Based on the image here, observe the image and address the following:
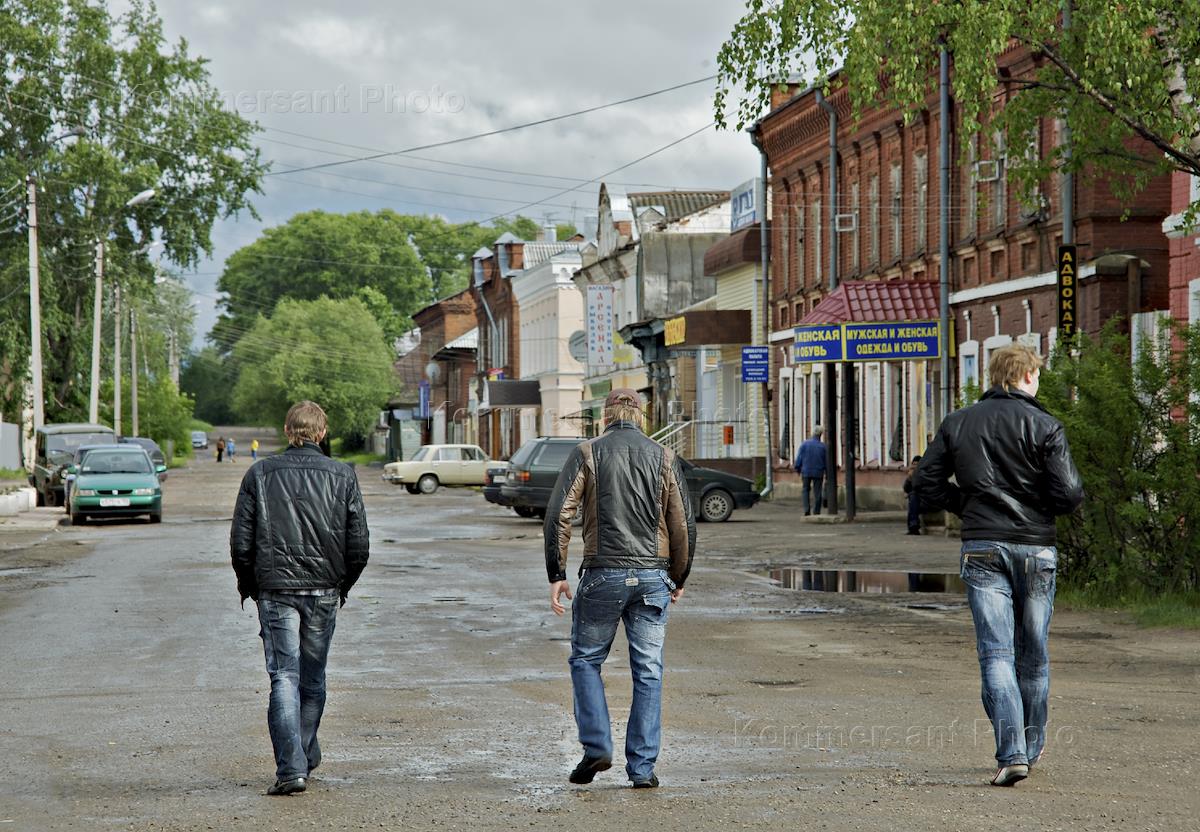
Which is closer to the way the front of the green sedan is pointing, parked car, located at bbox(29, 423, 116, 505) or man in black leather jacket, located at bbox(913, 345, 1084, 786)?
the man in black leather jacket

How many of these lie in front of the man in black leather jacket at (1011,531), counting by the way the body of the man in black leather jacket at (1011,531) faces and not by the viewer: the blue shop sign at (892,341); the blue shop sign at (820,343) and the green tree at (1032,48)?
3

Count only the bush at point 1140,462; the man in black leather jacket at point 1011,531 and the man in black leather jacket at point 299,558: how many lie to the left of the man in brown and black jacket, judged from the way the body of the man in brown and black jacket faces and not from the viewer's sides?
1

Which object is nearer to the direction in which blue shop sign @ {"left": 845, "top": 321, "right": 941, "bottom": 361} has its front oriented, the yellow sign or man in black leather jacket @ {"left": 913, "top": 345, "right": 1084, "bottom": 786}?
the man in black leather jacket

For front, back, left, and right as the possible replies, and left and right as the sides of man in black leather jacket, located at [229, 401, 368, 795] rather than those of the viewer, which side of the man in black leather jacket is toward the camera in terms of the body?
back

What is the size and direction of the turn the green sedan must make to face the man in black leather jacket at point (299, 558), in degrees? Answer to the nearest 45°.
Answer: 0° — it already faces them

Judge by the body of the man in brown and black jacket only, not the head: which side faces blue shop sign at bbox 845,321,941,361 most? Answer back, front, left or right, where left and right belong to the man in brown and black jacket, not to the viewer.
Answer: front

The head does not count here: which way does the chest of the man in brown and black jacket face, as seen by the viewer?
away from the camera

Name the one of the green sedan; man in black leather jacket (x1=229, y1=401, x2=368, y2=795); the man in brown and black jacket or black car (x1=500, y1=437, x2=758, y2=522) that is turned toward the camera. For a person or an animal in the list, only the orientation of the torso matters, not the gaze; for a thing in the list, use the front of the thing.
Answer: the green sedan

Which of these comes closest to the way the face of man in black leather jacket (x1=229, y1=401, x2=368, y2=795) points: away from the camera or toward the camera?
away from the camera

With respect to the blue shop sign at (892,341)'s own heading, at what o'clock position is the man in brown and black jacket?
The man in brown and black jacket is roughly at 12 o'clock from the blue shop sign.

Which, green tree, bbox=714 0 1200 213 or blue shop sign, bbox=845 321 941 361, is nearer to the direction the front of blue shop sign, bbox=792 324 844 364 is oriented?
the green tree

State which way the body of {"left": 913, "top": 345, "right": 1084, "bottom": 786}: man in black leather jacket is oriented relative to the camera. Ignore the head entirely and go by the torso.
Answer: away from the camera
